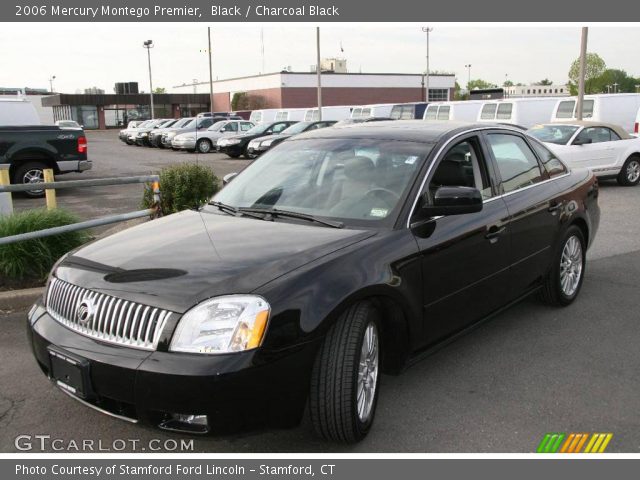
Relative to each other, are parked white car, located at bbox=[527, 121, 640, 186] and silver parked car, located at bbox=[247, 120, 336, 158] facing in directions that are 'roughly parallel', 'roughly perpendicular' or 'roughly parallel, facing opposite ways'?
roughly parallel

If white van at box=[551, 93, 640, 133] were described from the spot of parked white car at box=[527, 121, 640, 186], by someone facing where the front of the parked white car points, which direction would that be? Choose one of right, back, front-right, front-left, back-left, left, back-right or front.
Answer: back-right

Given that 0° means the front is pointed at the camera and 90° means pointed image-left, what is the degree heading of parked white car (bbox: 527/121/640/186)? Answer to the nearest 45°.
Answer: approximately 45°

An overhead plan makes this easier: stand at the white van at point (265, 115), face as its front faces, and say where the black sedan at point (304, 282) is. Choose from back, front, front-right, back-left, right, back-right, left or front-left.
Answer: front-left

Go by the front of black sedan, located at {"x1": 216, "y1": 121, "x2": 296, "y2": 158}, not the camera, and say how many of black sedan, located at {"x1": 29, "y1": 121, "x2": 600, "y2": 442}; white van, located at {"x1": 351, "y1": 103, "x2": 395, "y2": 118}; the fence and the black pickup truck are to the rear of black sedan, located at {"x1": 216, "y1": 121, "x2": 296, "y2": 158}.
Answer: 1

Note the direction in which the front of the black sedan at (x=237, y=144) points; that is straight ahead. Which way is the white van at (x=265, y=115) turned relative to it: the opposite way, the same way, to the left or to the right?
the same way

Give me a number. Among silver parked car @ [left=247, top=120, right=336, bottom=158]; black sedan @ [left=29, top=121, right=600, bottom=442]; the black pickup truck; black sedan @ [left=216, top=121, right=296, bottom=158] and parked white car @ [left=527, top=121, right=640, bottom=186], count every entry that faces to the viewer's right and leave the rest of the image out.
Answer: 0

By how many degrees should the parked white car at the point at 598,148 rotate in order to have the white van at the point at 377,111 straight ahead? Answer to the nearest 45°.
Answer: approximately 90° to its right

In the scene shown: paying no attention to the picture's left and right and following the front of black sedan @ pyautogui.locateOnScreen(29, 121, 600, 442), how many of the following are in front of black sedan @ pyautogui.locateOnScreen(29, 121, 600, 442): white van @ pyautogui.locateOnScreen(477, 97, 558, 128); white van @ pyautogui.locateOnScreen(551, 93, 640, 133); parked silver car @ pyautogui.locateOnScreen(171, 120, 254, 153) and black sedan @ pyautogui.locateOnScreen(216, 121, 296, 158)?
0

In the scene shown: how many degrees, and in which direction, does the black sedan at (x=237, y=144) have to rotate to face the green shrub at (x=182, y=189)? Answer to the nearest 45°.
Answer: approximately 45° to its left

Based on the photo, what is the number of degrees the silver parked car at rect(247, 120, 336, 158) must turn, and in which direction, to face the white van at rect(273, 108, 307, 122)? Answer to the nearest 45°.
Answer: approximately 135° to its right

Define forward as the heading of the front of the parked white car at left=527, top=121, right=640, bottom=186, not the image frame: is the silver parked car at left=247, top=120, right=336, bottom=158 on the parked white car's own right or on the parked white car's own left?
on the parked white car's own right

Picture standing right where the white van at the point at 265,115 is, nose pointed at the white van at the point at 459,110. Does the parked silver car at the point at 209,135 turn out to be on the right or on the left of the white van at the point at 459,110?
right

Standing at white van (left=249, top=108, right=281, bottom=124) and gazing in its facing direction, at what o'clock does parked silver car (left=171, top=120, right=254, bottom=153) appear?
The parked silver car is roughly at 11 o'clock from the white van.

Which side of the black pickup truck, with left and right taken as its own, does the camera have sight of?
left

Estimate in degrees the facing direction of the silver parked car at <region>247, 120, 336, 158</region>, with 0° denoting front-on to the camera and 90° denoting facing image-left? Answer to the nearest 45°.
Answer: approximately 45°

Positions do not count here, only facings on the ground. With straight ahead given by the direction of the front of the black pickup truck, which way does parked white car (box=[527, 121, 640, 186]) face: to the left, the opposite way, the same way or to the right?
the same way

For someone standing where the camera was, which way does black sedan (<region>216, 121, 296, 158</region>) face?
facing the viewer and to the left of the viewer

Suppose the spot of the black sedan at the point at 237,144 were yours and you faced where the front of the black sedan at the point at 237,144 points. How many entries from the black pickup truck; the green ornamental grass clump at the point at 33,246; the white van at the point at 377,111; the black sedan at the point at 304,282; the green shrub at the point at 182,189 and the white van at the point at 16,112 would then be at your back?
1
